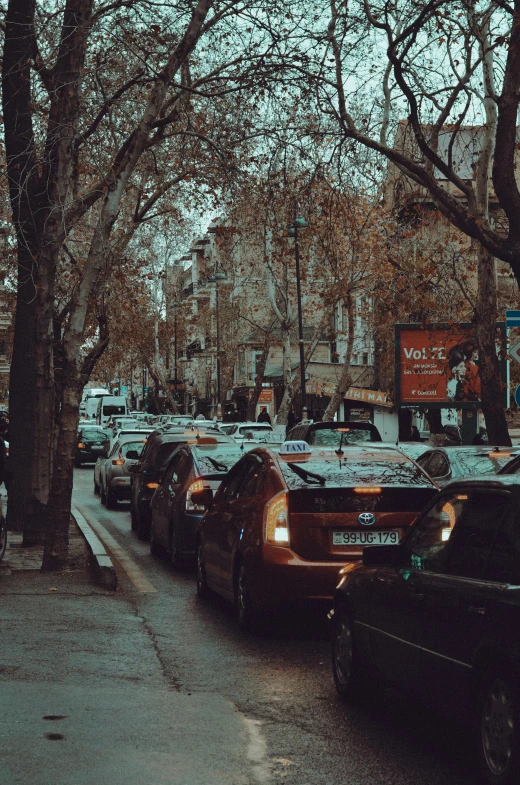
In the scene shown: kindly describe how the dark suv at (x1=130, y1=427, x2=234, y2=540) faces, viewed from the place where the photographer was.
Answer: facing away from the viewer

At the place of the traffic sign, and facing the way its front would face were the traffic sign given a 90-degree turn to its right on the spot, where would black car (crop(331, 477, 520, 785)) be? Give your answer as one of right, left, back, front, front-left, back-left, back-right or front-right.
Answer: left

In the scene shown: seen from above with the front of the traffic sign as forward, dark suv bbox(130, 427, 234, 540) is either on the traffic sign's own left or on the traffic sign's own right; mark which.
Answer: on the traffic sign's own right

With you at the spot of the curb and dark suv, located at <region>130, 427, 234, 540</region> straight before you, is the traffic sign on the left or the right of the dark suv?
right

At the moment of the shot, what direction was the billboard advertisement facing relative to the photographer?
facing the viewer

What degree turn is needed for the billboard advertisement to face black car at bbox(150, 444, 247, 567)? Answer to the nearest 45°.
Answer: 0° — it already faces it

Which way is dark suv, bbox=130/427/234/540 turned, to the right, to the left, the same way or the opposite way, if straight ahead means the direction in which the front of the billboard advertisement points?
the opposite way

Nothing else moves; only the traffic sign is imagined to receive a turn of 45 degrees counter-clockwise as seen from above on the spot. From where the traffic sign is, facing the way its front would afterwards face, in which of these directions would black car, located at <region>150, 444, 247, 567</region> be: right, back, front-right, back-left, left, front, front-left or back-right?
right

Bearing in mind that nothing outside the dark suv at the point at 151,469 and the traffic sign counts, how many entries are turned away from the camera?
1

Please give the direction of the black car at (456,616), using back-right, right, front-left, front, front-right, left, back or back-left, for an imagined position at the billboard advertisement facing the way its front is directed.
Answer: front

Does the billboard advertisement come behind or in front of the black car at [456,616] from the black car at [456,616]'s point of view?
in front

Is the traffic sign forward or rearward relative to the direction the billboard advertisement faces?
forward

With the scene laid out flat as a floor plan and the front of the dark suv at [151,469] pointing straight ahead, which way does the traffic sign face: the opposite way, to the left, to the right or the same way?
the opposite way

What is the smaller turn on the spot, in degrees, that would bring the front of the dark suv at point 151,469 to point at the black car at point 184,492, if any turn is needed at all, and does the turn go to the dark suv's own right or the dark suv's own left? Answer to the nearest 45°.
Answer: approximately 180°

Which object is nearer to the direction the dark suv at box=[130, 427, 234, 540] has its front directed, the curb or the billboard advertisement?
the billboard advertisement

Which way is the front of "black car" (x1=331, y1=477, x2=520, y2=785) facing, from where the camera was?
facing away from the viewer and to the left of the viewer
